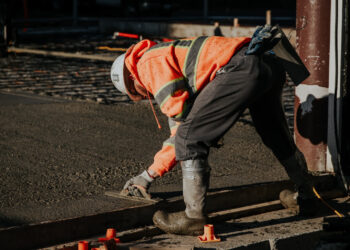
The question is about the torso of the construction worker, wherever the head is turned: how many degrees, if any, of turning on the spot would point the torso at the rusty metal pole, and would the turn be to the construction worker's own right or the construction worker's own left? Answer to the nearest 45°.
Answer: approximately 135° to the construction worker's own right

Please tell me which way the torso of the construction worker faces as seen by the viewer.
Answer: to the viewer's left
